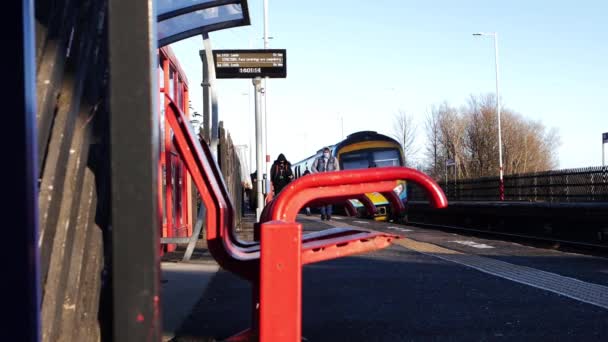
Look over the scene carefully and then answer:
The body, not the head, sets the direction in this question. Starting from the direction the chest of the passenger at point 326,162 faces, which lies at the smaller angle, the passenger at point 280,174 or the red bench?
the red bench

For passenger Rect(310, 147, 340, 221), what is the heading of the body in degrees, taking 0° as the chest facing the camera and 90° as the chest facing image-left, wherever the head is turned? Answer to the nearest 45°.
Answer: approximately 0°

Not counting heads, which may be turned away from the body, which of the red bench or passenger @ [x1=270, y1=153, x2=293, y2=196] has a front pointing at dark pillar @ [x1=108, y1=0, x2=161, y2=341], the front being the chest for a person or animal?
the passenger

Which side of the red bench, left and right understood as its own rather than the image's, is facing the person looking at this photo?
right

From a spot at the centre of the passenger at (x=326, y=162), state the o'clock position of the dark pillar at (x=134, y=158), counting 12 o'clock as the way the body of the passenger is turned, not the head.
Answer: The dark pillar is roughly at 12 o'clock from the passenger.

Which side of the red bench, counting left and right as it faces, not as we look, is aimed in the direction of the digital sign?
left

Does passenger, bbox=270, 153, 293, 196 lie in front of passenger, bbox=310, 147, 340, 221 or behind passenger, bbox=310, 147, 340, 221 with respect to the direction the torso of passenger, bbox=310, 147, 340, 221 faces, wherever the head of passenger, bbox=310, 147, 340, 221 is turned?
behind

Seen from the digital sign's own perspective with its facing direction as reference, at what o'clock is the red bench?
The red bench is roughly at 12 o'clock from the digital sign.

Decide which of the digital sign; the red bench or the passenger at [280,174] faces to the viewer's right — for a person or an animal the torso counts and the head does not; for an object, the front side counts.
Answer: the red bench

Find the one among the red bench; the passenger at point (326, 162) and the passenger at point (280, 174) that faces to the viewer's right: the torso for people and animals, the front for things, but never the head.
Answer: the red bench
